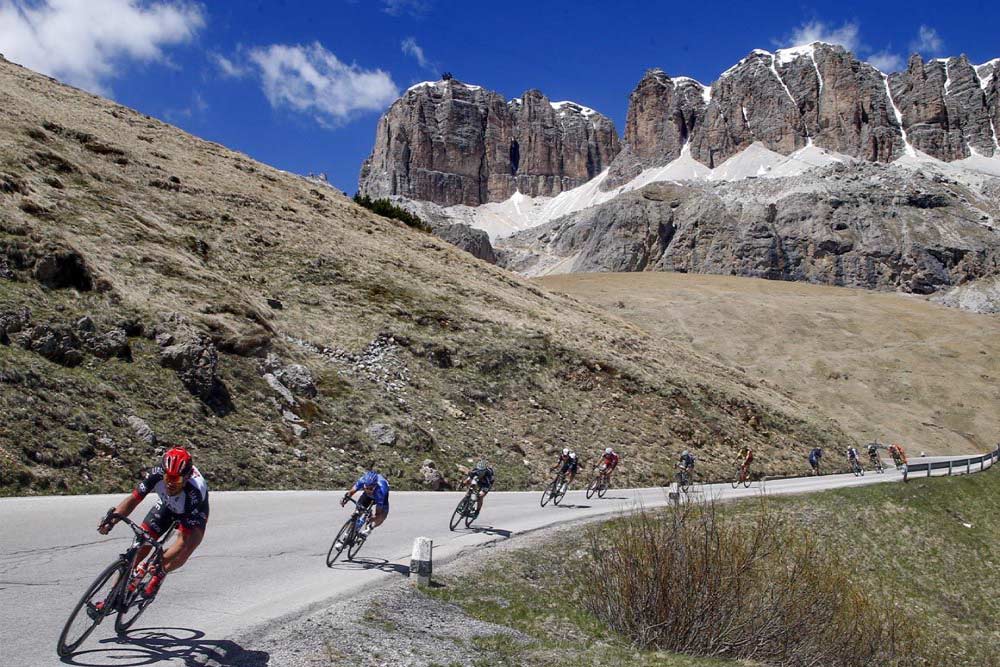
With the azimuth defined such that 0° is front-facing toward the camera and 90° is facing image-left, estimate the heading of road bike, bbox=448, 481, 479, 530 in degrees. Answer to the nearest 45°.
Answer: approximately 45°

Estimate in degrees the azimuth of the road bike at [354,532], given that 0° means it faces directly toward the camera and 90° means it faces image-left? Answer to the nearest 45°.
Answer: approximately 45°

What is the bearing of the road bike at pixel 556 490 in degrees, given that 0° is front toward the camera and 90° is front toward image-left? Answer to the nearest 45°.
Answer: approximately 45°

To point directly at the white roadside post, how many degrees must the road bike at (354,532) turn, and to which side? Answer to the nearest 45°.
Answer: approximately 90° to its left

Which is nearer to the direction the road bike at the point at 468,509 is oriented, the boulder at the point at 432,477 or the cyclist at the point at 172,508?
the cyclist

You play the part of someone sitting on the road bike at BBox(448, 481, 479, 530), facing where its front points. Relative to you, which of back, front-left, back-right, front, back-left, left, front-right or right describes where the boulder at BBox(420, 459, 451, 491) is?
back-right

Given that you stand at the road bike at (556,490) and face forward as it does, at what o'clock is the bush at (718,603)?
The bush is roughly at 10 o'clock from the road bike.

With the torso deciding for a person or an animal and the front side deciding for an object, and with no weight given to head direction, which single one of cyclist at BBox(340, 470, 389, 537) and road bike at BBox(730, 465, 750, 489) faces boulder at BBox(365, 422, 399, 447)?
the road bike

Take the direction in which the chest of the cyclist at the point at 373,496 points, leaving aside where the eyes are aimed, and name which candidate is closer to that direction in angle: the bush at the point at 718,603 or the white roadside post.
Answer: the white roadside post

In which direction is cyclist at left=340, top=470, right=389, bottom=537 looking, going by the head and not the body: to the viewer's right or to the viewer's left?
to the viewer's left
